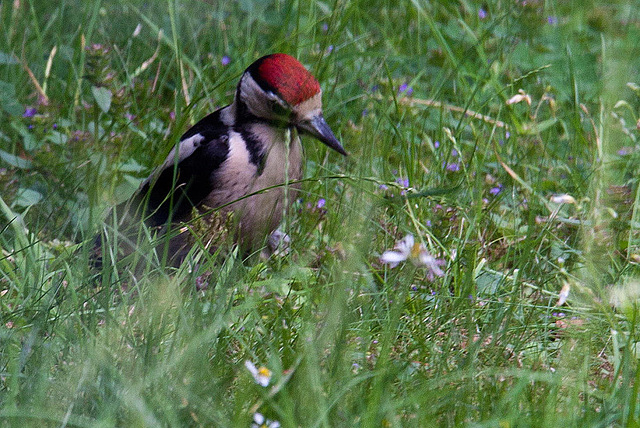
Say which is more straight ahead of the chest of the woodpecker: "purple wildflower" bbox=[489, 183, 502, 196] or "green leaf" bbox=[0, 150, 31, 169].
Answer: the purple wildflower

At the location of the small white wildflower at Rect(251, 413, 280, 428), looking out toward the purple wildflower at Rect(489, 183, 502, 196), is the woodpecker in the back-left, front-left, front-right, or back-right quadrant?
front-left

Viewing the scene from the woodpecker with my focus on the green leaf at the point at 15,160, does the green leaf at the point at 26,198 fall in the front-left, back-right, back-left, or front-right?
front-left

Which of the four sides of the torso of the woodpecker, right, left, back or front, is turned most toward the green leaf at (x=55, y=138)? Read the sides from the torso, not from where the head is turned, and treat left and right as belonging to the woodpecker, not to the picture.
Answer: back

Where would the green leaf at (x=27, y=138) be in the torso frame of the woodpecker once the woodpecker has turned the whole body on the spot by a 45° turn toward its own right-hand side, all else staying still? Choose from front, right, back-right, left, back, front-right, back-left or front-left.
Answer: back-right

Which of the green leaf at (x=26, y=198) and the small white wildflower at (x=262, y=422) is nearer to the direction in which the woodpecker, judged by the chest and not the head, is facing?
the small white wildflower

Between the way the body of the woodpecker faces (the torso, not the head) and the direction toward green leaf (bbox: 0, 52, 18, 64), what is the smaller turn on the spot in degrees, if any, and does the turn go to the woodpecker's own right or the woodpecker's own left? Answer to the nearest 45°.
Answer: approximately 180°

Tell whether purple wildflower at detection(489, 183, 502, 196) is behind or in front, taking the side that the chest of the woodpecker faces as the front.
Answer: in front

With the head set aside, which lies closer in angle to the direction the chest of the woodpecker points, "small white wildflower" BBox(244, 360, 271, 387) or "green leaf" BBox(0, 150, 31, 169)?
the small white wildflower

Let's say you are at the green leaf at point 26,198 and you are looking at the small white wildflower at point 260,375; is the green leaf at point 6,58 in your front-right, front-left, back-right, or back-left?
back-left

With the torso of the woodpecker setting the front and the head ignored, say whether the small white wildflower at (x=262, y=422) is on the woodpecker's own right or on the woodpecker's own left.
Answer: on the woodpecker's own right

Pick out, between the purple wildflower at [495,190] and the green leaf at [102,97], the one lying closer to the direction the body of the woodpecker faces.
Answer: the purple wildflower

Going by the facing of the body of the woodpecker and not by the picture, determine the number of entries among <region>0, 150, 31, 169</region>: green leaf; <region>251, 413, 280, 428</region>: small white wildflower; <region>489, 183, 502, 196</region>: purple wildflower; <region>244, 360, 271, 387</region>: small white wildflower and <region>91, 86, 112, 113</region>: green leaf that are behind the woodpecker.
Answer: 2

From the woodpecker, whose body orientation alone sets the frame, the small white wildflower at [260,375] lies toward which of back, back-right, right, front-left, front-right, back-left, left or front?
front-right

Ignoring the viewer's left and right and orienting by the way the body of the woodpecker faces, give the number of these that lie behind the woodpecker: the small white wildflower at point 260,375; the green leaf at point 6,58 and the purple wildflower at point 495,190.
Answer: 1

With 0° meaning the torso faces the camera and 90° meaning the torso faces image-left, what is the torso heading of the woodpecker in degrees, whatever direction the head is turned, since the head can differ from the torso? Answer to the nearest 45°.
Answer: approximately 315°

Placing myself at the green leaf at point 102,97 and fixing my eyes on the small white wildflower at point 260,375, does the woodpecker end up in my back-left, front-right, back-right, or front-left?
front-left

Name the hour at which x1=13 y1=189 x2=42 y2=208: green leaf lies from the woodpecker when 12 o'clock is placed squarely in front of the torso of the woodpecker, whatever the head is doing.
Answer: The green leaf is roughly at 5 o'clock from the woodpecker.

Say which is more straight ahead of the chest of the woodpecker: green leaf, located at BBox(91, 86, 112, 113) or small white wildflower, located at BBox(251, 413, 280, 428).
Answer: the small white wildflower
